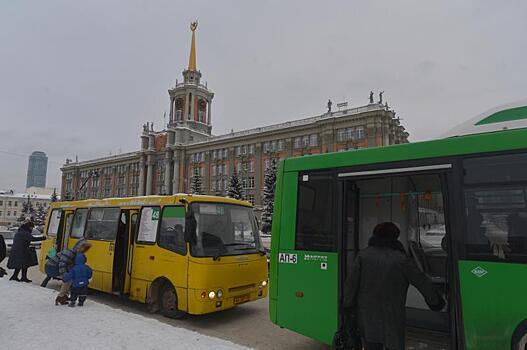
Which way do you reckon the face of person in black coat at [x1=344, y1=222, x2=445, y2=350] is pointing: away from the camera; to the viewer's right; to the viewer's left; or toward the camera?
away from the camera

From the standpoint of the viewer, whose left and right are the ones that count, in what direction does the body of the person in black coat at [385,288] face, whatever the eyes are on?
facing away from the viewer

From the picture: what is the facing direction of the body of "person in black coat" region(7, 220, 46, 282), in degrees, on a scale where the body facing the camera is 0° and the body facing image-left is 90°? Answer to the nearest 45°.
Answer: approximately 270°

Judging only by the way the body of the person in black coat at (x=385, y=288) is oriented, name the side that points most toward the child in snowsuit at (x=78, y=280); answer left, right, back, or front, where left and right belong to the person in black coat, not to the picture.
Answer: left

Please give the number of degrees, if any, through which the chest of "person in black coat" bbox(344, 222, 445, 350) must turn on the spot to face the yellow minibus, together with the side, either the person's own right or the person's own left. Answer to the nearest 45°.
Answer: approximately 45° to the person's own left

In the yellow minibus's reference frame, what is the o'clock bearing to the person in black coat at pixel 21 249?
The person in black coat is roughly at 6 o'clock from the yellow minibus.
